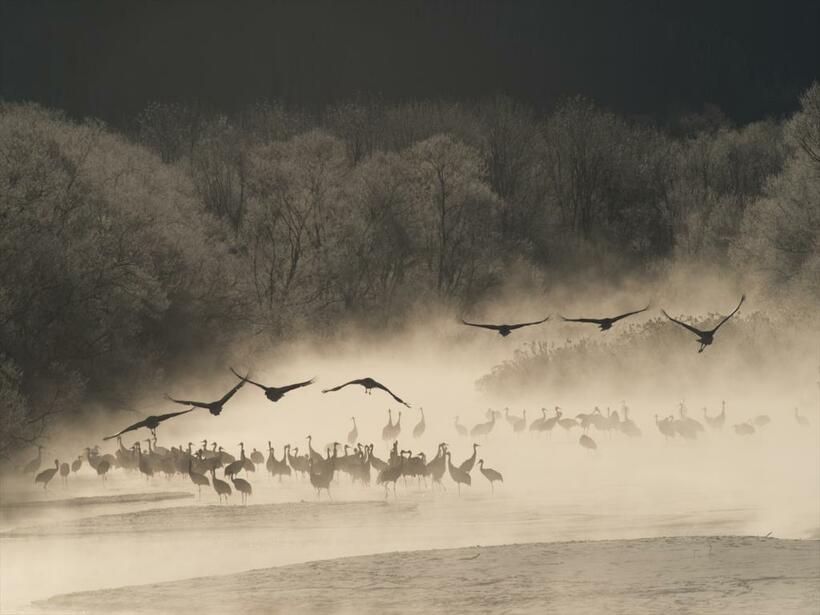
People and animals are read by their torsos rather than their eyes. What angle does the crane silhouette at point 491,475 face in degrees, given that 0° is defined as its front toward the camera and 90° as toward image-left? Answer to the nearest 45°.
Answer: approximately 90°
